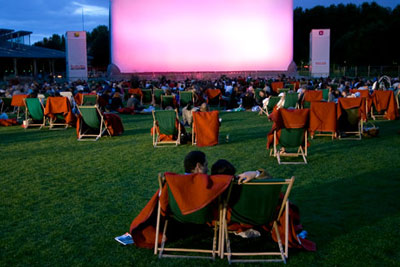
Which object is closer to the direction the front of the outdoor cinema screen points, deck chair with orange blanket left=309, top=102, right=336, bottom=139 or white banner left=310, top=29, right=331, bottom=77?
the deck chair with orange blanket

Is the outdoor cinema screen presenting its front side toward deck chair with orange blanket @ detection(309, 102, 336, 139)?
yes

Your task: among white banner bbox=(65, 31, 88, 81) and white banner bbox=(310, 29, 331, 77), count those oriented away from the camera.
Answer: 0

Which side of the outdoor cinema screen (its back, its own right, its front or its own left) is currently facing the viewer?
front

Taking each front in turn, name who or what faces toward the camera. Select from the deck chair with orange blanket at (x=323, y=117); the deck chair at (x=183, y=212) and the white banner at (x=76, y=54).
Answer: the white banner

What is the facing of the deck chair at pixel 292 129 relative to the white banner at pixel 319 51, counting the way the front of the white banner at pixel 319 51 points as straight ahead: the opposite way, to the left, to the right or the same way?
the opposite way

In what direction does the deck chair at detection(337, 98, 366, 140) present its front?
away from the camera

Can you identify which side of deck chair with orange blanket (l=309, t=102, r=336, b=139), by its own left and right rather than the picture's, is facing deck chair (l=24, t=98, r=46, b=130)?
left

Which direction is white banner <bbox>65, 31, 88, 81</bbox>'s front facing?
toward the camera

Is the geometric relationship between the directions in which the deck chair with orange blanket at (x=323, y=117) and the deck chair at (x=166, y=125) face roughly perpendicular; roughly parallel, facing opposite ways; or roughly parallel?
roughly parallel

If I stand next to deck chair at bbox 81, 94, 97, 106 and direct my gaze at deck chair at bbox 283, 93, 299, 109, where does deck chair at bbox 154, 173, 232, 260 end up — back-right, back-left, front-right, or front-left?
front-right

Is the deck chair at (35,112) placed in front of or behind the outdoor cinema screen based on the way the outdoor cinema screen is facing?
in front

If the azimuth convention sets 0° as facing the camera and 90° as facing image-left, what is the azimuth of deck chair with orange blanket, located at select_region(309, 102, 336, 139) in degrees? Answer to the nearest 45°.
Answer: approximately 180°

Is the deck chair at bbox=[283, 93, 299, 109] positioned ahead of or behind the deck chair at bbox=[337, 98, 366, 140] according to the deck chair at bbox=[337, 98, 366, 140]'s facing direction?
ahead

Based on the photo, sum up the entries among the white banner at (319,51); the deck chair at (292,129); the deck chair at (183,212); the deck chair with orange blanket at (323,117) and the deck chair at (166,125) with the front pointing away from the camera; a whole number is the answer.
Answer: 4

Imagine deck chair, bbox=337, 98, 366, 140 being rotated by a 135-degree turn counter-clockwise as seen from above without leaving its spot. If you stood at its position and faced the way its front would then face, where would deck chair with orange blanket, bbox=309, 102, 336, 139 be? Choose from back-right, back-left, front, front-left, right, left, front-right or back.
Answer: front

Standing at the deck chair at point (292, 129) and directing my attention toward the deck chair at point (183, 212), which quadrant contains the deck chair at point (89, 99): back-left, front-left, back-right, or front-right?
back-right

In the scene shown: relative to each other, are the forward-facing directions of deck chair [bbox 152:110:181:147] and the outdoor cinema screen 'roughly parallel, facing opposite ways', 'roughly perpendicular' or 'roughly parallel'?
roughly parallel, facing opposite ways

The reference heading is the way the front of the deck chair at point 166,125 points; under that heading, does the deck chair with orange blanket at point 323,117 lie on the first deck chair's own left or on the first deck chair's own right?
on the first deck chair's own right
